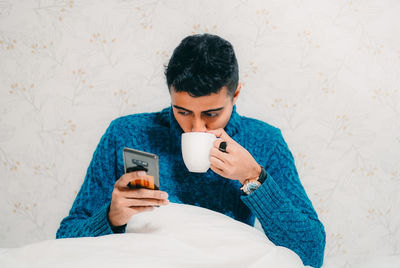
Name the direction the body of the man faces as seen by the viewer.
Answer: toward the camera
